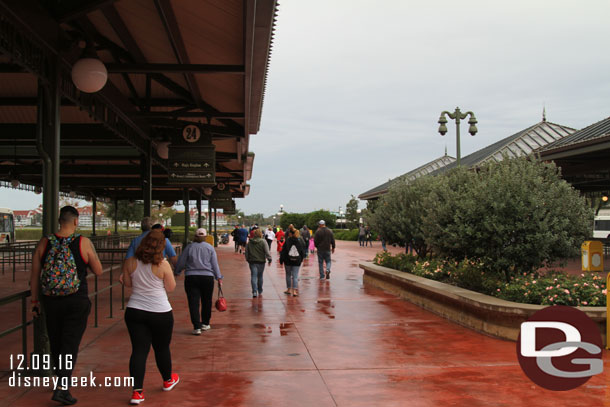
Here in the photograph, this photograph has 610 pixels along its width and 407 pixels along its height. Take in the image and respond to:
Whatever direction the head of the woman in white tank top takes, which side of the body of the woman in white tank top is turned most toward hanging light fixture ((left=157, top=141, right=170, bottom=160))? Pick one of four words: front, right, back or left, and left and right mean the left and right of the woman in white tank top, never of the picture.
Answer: front

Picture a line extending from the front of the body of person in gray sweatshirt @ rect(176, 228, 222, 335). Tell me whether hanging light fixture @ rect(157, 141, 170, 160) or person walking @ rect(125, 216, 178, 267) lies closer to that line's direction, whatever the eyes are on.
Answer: the hanging light fixture

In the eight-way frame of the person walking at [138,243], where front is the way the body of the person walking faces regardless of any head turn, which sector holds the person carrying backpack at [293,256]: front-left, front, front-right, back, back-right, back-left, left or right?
front-right

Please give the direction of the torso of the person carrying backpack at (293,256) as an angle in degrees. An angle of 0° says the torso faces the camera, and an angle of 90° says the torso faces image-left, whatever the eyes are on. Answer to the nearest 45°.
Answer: approximately 180°

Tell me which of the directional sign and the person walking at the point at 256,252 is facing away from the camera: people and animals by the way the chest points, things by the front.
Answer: the person walking

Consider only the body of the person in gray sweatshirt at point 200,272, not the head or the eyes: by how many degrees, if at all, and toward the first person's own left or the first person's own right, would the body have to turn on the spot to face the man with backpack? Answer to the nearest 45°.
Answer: approximately 180°

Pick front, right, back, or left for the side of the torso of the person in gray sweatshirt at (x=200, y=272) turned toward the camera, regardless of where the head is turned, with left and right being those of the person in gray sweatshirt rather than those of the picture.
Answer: back

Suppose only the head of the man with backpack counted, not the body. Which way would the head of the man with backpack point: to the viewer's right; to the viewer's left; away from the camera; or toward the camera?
away from the camera

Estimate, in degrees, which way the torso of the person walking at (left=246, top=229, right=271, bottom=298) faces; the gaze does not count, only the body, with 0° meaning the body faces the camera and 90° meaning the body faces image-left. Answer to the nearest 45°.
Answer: approximately 180°

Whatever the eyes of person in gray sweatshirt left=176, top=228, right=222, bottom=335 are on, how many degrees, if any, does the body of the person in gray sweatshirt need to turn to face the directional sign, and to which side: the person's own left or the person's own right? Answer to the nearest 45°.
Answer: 0° — they already face it

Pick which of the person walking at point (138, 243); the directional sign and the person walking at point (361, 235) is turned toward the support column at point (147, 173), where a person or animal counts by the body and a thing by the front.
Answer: the person walking at point (138, 243)

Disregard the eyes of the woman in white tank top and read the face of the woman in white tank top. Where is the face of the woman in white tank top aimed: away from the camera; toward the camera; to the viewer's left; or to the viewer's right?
away from the camera

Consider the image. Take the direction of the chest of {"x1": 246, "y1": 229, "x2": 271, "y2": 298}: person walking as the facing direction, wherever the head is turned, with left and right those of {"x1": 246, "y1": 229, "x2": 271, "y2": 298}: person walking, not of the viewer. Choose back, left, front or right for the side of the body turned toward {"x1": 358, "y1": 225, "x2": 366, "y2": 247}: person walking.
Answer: front

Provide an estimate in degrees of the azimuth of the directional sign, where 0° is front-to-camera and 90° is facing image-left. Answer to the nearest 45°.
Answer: approximately 0°

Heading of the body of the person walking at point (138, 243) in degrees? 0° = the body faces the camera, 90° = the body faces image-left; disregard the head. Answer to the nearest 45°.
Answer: approximately 180°
